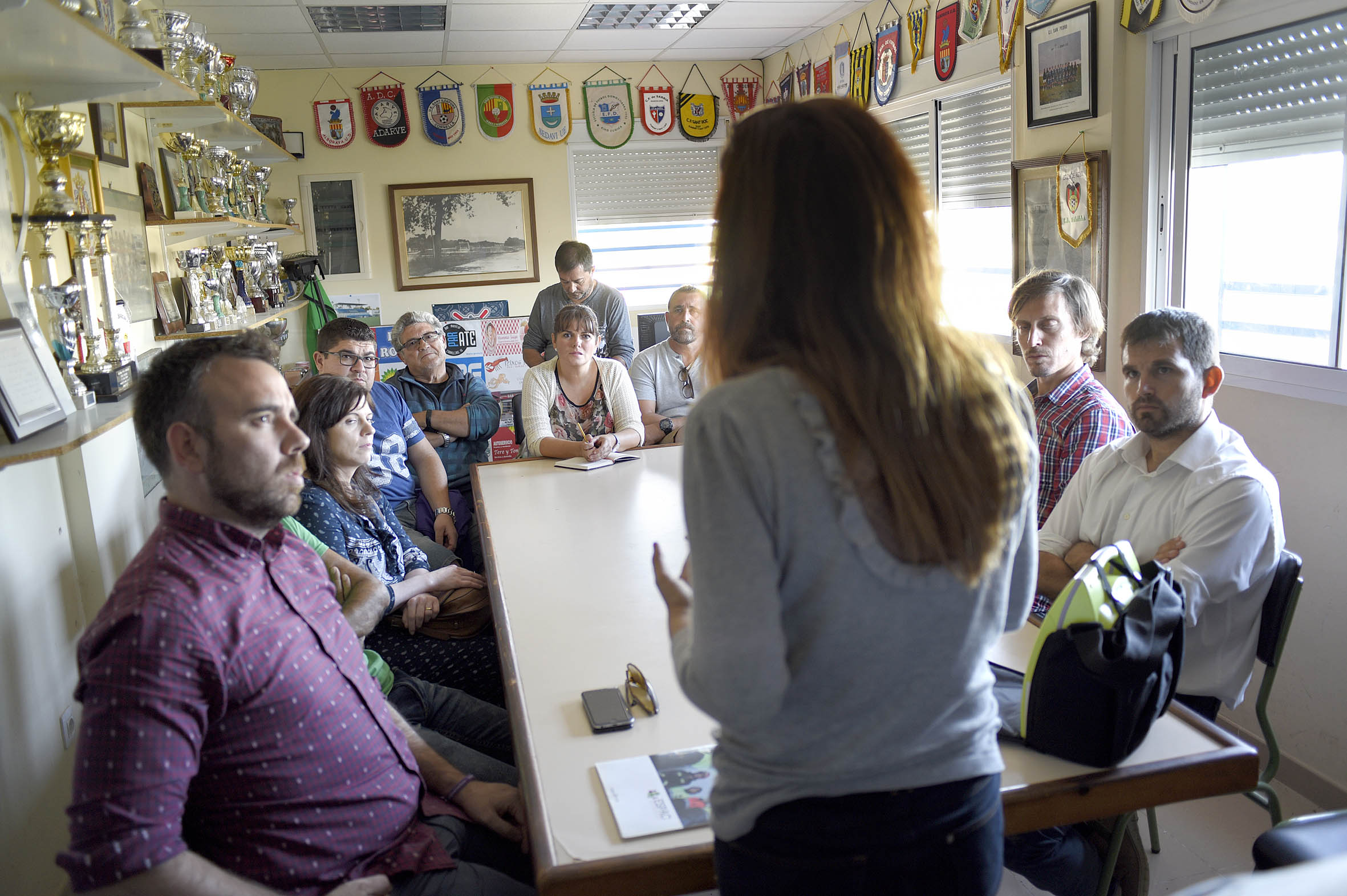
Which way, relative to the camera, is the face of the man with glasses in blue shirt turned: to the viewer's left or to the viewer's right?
to the viewer's right

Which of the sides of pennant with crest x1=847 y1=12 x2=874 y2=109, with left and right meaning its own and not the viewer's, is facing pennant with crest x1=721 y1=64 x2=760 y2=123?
right

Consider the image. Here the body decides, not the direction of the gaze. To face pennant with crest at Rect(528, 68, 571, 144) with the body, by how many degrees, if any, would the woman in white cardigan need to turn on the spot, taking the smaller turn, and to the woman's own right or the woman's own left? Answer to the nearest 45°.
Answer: approximately 180°

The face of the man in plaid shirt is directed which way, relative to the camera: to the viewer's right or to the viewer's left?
to the viewer's left

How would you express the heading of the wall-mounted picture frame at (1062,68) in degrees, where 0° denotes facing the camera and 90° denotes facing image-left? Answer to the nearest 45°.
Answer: approximately 45°

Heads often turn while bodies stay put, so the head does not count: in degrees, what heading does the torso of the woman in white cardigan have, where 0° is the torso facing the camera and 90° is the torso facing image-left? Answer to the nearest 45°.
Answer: approximately 0°

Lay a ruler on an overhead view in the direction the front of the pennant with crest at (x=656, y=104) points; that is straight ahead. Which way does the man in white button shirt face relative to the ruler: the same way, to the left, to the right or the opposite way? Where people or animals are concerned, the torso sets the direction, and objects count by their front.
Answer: to the right

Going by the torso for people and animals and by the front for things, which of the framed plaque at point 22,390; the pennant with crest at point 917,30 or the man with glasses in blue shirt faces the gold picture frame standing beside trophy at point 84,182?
the pennant with crest

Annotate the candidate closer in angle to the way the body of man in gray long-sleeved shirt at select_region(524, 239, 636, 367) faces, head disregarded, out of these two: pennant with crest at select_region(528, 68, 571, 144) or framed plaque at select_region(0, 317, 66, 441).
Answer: the framed plaque

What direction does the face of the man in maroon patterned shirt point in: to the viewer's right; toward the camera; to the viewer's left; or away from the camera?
to the viewer's right
